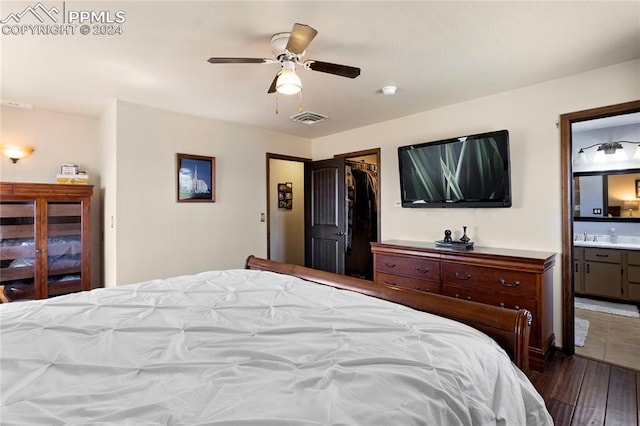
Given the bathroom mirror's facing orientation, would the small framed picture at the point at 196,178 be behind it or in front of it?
in front

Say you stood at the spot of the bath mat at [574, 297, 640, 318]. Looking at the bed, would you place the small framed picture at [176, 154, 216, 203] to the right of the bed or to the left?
right

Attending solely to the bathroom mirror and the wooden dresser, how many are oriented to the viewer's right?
0

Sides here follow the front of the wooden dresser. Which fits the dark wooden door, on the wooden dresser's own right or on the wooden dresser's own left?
on the wooden dresser's own right

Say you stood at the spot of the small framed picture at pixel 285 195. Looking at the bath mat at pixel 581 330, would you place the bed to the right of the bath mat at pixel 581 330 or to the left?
right

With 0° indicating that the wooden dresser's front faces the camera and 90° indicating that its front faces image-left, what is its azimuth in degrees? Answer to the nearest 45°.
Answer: approximately 45°

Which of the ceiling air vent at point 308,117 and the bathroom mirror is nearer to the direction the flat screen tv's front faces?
the ceiling air vent

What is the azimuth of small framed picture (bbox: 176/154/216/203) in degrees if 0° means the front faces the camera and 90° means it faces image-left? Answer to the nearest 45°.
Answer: approximately 315°
